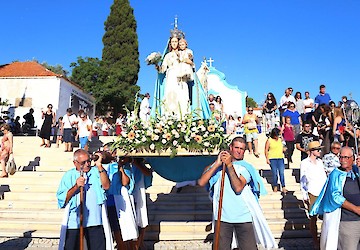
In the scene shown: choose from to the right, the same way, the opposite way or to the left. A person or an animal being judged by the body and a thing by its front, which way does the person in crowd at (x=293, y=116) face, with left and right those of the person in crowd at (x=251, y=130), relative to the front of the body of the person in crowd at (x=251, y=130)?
the same way

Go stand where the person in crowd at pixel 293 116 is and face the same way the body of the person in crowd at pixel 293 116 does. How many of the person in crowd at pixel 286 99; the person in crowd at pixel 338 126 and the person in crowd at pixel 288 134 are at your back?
1

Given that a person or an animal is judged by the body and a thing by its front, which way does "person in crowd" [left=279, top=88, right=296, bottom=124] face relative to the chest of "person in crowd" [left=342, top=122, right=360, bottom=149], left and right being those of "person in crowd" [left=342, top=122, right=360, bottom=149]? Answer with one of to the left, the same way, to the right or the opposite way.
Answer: the same way

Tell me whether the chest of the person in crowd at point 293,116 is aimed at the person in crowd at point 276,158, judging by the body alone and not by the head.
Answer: yes

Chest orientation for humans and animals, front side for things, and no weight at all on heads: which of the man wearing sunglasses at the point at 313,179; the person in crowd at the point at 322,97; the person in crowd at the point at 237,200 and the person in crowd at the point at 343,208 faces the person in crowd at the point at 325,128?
the person in crowd at the point at 322,97

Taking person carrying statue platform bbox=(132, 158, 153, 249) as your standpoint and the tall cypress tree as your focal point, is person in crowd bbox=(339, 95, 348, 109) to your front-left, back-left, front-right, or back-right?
front-right

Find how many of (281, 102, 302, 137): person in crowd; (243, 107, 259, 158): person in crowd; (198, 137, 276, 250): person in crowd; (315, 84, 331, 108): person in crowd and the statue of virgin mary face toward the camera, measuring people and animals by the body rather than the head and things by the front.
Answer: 5

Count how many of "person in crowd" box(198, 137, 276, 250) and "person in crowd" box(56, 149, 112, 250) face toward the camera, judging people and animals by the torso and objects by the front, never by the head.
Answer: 2

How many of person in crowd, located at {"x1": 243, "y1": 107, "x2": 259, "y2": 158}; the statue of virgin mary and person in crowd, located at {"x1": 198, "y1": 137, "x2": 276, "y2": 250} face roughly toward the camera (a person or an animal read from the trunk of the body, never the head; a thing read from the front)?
3

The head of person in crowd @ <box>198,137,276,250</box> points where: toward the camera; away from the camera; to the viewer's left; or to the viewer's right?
toward the camera

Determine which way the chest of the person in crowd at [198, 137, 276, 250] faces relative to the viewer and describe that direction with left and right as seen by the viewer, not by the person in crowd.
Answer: facing the viewer

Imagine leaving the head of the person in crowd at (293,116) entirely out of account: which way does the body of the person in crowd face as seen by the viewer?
toward the camera

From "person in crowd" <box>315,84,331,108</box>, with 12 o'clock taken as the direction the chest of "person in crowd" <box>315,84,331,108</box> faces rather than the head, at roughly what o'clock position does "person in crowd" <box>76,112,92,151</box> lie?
"person in crowd" <box>76,112,92,151</box> is roughly at 2 o'clock from "person in crowd" <box>315,84,331,108</box>.

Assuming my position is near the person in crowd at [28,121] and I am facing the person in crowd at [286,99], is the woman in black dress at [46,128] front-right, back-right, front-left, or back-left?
front-right

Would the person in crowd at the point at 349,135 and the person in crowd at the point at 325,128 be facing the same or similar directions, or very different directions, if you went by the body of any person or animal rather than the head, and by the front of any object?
same or similar directions

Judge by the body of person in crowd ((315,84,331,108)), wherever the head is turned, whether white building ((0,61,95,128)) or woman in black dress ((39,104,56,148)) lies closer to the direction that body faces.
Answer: the woman in black dress

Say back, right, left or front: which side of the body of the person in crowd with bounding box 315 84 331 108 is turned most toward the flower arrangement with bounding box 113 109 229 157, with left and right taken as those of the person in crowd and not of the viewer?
front

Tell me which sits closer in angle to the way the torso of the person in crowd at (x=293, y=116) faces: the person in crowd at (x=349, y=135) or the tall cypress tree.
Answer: the person in crowd
